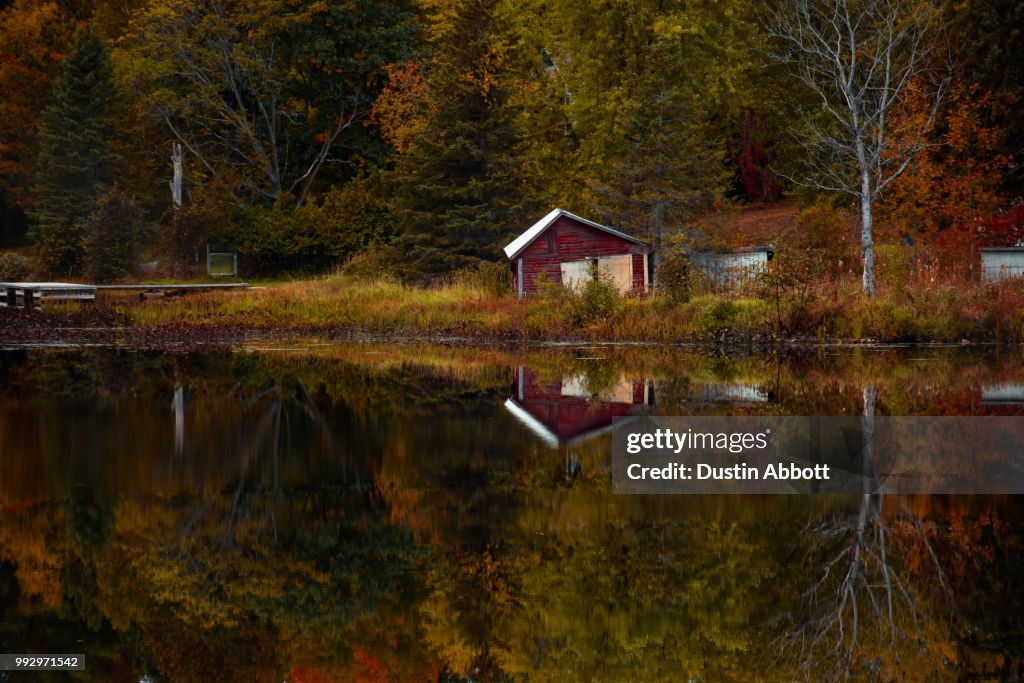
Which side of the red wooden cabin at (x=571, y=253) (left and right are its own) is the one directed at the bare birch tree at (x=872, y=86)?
left

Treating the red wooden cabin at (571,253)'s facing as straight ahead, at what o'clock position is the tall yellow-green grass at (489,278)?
The tall yellow-green grass is roughly at 3 o'clock from the red wooden cabin.

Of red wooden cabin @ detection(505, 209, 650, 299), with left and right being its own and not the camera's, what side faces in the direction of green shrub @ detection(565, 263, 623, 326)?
front

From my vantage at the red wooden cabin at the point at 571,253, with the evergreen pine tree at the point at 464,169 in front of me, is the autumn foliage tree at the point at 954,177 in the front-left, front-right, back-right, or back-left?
back-right

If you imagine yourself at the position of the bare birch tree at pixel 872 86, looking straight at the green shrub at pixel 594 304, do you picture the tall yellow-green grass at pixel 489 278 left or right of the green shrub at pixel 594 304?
right

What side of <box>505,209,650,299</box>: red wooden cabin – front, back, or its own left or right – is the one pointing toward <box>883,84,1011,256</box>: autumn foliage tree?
left

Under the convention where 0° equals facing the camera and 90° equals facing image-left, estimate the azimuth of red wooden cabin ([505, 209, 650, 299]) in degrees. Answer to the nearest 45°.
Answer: approximately 0°

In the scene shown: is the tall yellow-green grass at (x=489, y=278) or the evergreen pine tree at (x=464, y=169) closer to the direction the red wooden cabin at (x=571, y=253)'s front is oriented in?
the tall yellow-green grass
